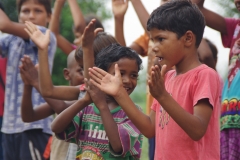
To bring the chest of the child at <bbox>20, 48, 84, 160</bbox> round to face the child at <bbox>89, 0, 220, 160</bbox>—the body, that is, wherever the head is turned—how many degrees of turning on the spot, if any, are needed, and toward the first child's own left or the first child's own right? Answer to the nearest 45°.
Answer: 0° — they already face them

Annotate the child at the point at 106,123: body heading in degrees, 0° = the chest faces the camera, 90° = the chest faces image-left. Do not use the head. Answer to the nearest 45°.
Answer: approximately 0°

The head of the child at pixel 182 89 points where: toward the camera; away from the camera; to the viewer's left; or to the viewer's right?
to the viewer's left

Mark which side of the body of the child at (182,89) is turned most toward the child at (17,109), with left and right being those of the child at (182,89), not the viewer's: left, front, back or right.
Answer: right

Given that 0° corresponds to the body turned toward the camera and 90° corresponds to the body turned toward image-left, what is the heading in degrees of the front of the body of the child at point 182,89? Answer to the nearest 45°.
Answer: approximately 45°

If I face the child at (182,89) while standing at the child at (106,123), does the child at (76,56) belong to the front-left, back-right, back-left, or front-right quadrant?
back-left

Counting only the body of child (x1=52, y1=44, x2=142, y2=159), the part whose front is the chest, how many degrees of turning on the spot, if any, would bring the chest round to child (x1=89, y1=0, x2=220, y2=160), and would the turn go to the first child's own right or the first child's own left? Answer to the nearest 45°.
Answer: approximately 45° to the first child's own left

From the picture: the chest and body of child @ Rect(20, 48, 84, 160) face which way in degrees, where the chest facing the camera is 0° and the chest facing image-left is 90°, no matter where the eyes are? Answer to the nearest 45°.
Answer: approximately 315°
